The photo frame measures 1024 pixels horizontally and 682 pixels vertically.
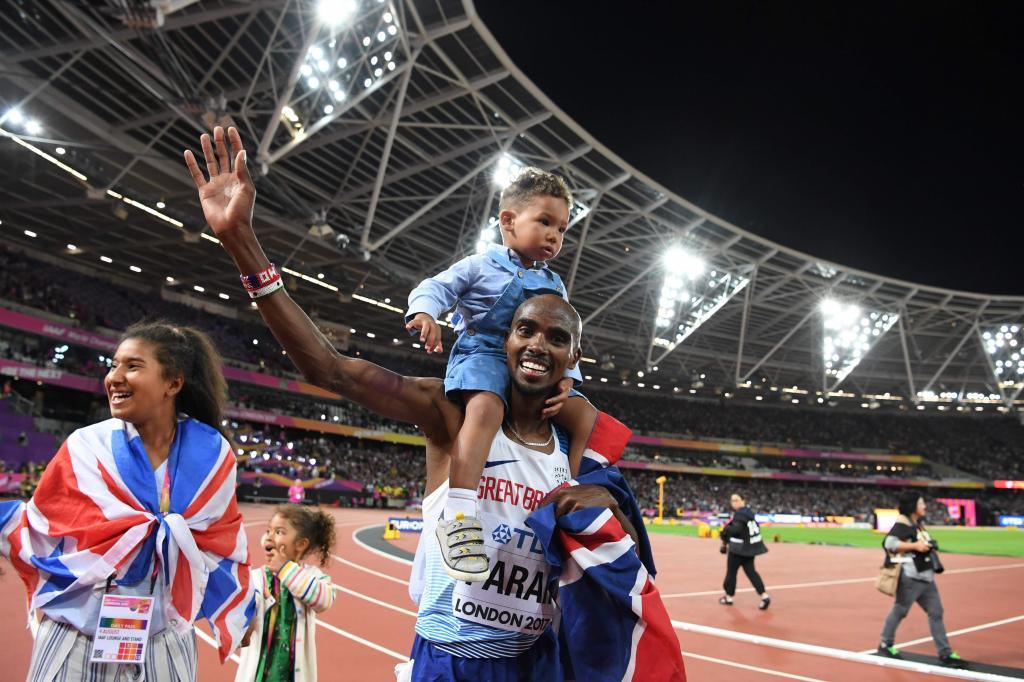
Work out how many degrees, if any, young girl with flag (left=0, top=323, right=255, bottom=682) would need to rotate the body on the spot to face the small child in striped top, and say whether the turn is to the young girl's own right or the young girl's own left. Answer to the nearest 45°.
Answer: approximately 135° to the young girl's own left

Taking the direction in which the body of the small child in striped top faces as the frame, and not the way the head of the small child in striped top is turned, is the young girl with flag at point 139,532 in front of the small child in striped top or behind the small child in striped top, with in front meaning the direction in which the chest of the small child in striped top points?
in front

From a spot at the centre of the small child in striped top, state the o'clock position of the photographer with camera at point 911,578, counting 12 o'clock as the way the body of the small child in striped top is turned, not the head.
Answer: The photographer with camera is roughly at 7 o'clock from the small child in striped top.

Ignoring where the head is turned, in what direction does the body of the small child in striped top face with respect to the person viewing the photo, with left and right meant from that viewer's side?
facing the viewer and to the left of the viewer

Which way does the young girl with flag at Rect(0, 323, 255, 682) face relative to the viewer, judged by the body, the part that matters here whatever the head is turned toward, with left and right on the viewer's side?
facing the viewer

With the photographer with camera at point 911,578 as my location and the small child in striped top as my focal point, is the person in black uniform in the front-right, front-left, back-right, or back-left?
back-right

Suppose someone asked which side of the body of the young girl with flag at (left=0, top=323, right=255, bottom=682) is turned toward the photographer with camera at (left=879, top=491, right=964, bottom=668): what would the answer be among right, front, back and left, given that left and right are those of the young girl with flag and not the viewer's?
left

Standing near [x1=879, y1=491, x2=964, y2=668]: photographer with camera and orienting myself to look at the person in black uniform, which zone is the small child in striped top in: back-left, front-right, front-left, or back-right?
back-left

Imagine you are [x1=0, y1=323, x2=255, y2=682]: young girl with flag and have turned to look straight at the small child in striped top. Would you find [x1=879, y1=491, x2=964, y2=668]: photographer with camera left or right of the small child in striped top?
right
